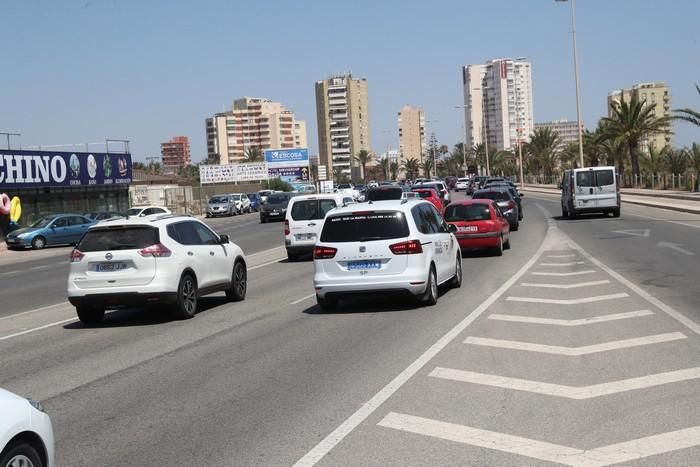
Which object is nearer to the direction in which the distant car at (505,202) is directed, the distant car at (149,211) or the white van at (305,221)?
the distant car

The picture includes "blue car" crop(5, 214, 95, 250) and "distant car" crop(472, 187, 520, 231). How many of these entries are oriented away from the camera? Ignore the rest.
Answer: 1

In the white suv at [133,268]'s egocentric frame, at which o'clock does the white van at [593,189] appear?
The white van is roughly at 12 o'clock from the white suv.

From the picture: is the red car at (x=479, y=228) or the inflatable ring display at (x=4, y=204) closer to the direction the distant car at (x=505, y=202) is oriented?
the inflatable ring display

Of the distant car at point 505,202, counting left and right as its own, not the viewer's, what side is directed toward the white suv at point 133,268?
back

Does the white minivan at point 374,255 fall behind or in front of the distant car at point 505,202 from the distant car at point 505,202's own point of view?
behind

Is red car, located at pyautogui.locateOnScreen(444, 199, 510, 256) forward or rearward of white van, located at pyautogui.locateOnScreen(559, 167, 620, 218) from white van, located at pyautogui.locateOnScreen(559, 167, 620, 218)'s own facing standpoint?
rearward

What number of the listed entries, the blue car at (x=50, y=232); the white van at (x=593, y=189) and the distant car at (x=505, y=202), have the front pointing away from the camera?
2

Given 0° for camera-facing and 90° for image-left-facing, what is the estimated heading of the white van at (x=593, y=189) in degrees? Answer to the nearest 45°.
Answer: approximately 180°

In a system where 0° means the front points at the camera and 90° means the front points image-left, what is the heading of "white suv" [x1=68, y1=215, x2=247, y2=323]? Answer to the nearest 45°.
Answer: approximately 225°

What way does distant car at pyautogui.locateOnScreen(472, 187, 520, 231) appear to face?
away from the camera

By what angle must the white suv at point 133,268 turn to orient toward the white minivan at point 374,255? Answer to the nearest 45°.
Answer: approximately 45° to its right

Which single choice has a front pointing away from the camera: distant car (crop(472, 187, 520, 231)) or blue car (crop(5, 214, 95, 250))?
the distant car

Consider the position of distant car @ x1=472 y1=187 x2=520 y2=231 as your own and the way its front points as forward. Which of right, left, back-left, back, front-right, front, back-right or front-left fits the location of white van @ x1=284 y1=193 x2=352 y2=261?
back-left
